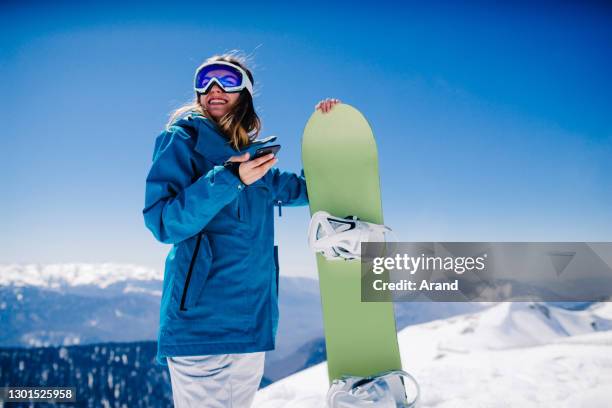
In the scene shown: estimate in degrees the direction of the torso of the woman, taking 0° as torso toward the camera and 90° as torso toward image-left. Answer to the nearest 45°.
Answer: approximately 315°

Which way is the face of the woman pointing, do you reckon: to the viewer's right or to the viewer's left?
to the viewer's left
